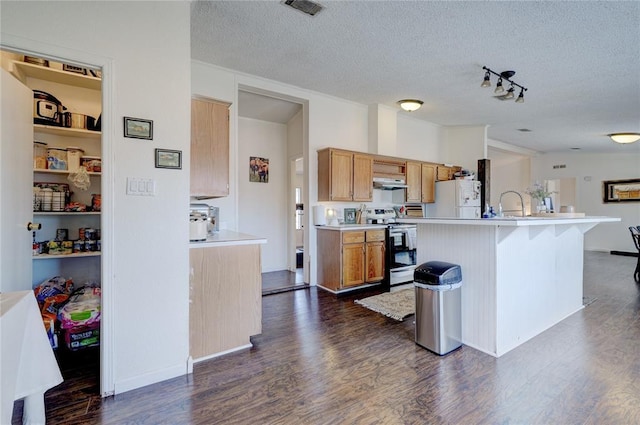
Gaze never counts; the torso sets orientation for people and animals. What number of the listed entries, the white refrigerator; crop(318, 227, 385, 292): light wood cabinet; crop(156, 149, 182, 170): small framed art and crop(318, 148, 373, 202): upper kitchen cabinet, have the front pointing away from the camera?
0

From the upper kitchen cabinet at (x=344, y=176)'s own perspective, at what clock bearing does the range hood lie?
The range hood is roughly at 9 o'clock from the upper kitchen cabinet.

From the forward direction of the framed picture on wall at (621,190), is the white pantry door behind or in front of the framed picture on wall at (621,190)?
in front

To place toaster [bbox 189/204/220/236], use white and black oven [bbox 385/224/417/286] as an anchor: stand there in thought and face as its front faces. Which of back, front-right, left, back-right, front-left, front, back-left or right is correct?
right

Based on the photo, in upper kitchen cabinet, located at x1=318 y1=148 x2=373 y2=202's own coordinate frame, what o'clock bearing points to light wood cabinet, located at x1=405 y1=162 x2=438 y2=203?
The light wood cabinet is roughly at 9 o'clock from the upper kitchen cabinet.

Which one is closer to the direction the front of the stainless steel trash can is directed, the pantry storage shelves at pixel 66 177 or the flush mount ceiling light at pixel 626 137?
the pantry storage shelves

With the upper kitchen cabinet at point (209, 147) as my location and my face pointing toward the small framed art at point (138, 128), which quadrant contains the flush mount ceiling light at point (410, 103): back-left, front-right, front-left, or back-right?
back-left

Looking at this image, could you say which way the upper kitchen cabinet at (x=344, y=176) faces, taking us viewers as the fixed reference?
facing the viewer and to the right of the viewer

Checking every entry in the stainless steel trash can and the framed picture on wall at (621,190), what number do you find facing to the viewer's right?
0

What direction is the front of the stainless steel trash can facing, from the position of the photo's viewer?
facing the viewer and to the left of the viewer

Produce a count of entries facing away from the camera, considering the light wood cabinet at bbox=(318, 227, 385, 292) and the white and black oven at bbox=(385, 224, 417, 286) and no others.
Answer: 0

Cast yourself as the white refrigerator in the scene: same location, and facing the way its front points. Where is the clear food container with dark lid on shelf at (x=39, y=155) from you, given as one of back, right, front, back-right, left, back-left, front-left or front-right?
right

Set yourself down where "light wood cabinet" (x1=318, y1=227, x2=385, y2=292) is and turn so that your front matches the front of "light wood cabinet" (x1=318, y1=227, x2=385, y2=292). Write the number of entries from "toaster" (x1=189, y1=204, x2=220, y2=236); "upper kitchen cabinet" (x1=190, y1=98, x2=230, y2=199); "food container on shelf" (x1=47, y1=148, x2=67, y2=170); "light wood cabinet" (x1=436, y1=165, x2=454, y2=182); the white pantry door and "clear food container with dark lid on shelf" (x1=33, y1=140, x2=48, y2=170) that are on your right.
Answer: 5

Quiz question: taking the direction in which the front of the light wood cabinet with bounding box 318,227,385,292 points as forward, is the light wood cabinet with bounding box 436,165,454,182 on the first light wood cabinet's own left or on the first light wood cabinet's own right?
on the first light wood cabinet's own left
